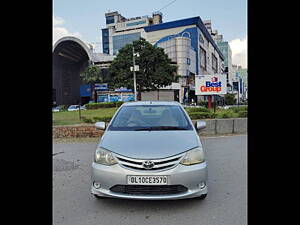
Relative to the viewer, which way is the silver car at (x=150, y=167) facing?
toward the camera

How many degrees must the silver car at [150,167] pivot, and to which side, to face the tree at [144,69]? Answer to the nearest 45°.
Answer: approximately 180°

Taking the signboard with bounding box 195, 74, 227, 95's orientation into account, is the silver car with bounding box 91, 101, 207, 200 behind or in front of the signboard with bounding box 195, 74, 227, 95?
in front

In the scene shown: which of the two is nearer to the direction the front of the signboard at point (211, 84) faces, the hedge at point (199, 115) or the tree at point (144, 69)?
the hedge

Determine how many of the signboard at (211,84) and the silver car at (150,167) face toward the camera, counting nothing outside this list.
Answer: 2

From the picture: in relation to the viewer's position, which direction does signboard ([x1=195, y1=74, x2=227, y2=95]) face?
facing the viewer

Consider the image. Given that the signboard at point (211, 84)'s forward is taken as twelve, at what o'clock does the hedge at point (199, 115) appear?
The hedge is roughly at 12 o'clock from the signboard.
